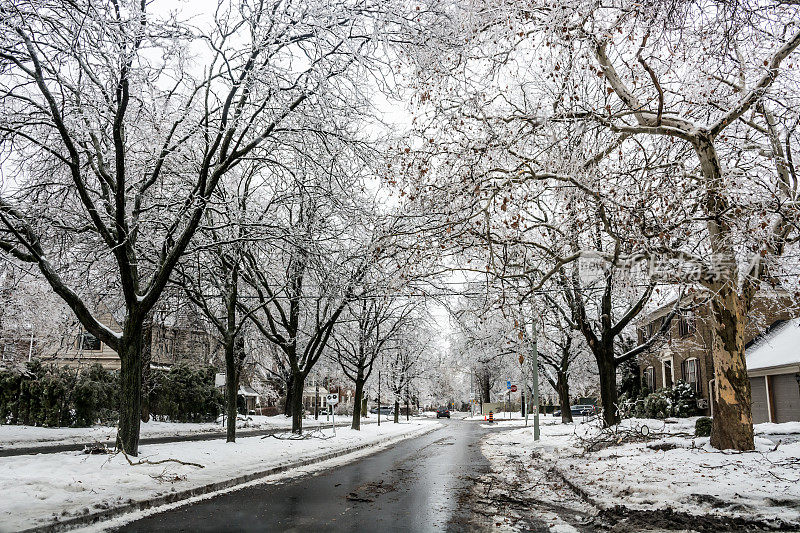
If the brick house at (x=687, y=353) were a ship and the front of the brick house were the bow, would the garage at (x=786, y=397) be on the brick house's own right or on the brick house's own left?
on the brick house's own left

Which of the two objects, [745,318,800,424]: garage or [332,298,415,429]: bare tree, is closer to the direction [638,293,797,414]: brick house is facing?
the bare tree

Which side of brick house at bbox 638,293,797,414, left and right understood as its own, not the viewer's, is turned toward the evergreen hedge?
front

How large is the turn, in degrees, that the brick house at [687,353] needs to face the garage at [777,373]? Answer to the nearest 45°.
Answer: approximately 90° to its left

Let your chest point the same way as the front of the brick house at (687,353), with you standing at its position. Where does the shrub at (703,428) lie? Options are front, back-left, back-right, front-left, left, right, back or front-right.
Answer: front-left

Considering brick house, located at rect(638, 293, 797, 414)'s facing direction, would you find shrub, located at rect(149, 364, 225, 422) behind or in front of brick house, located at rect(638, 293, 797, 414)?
in front

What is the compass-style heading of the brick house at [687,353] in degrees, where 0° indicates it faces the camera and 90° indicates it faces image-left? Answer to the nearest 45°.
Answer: approximately 45°
